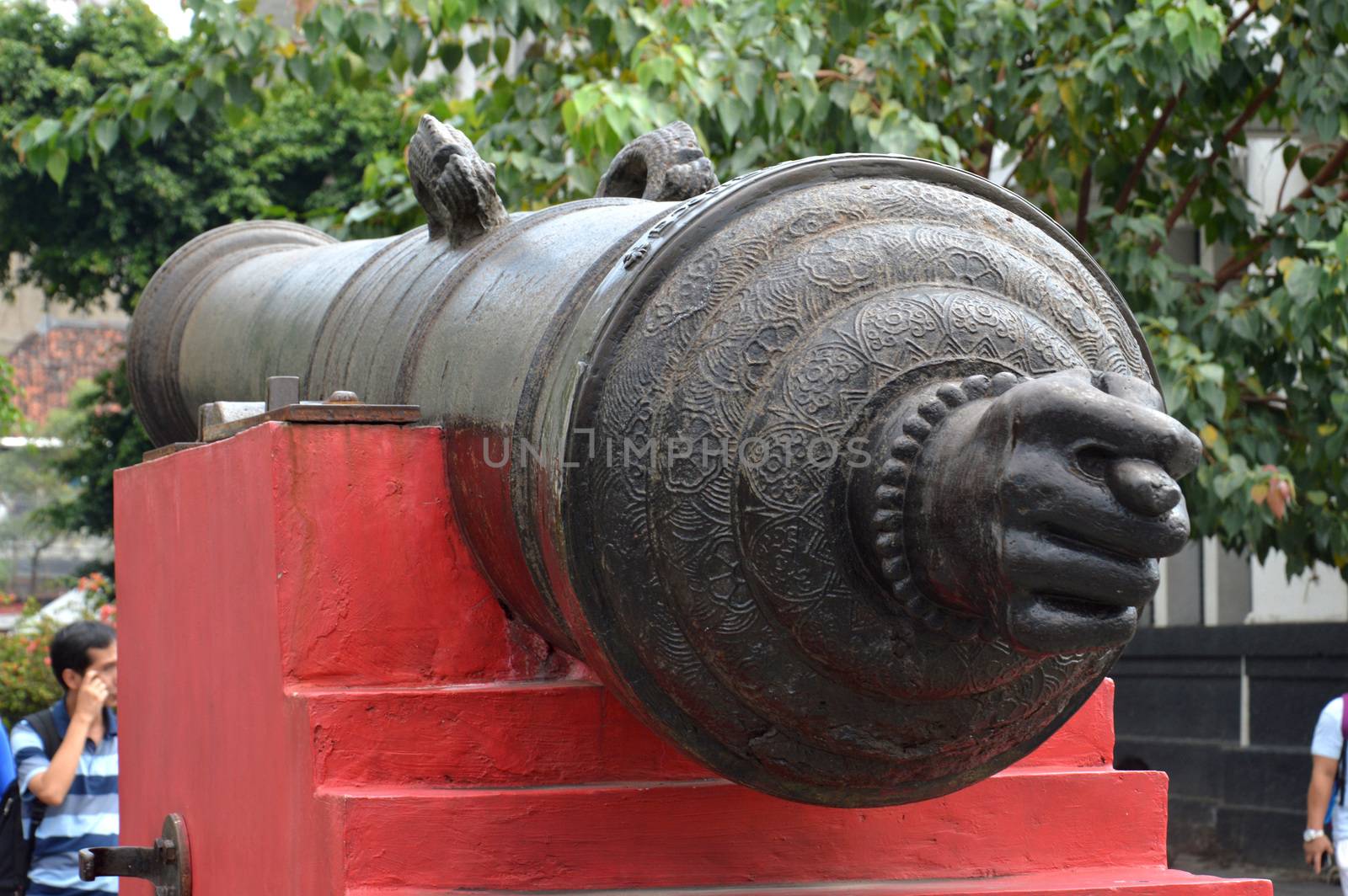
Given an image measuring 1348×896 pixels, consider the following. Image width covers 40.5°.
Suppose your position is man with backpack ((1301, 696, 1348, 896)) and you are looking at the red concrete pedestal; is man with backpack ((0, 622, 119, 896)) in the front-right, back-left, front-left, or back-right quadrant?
front-right

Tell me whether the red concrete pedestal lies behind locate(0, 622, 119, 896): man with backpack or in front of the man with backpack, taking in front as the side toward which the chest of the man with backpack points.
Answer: in front

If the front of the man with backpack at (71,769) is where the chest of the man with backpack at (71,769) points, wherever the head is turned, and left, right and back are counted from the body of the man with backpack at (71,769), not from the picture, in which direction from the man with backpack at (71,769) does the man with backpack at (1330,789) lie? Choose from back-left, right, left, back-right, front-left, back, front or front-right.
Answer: front-left

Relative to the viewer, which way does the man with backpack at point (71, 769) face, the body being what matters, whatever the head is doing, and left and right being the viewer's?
facing the viewer and to the right of the viewer
